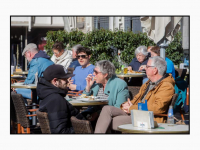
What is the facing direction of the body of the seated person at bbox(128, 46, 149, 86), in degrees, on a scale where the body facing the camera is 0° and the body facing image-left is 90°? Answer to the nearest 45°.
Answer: approximately 45°

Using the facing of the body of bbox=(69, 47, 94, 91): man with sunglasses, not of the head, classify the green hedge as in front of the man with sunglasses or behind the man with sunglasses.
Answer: behind

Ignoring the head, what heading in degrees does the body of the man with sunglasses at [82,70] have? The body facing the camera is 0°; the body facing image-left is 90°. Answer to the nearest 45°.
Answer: approximately 45°

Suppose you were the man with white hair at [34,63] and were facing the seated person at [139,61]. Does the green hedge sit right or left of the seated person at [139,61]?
left

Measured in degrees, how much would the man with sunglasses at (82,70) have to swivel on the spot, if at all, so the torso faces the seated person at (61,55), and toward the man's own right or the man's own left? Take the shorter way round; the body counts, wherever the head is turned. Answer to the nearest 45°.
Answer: approximately 135° to the man's own right

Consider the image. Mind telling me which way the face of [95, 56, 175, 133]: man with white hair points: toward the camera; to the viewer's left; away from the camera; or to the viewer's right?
to the viewer's left
